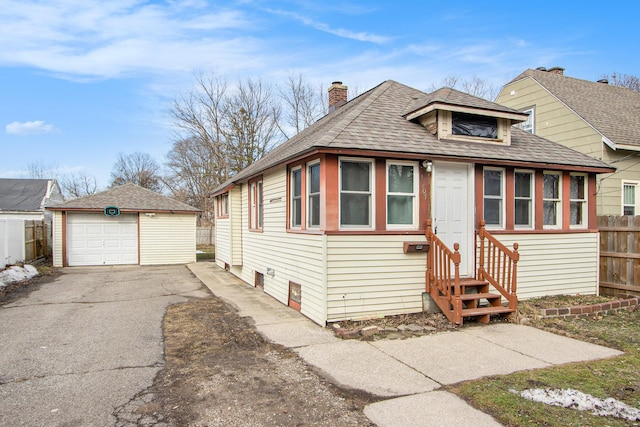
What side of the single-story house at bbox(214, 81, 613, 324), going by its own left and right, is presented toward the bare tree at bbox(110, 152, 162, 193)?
back

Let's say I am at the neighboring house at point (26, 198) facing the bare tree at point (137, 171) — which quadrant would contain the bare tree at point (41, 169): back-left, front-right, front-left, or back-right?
front-left

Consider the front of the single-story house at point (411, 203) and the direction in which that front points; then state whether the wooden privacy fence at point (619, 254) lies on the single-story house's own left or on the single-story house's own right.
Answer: on the single-story house's own left

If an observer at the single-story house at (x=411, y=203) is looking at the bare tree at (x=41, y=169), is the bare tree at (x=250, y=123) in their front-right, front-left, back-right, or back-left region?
front-right

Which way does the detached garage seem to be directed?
toward the camera

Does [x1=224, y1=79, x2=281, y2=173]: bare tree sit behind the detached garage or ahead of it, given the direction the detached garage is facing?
behind

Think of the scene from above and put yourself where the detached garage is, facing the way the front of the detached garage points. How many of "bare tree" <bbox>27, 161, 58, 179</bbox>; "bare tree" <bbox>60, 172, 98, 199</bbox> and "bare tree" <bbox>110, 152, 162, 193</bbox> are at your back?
3

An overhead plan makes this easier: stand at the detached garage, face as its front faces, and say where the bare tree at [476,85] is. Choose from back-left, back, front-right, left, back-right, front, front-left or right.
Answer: left

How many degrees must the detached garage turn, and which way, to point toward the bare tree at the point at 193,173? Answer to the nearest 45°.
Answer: approximately 180°

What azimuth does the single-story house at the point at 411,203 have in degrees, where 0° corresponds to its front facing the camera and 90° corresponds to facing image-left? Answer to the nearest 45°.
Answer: approximately 315°

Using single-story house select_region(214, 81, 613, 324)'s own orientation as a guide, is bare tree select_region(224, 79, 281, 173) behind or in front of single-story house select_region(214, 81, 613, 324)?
behind

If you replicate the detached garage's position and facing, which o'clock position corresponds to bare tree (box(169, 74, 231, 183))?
The bare tree is roughly at 7 o'clock from the detached garage.

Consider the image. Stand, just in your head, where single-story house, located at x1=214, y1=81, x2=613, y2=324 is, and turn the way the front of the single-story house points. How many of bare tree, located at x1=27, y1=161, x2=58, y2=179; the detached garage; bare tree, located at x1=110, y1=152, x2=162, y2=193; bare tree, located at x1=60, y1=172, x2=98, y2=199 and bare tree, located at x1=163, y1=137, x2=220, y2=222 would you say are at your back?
5

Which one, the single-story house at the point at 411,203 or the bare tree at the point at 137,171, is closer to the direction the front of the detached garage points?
the single-story house

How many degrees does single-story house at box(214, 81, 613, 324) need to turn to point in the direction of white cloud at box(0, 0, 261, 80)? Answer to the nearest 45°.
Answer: approximately 135° to its right

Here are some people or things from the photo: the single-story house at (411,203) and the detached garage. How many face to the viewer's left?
0

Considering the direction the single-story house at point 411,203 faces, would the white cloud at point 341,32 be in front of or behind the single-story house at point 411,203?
behind

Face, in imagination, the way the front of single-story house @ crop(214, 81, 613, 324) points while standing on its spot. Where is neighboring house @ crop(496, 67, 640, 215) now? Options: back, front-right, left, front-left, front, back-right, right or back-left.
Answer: left
